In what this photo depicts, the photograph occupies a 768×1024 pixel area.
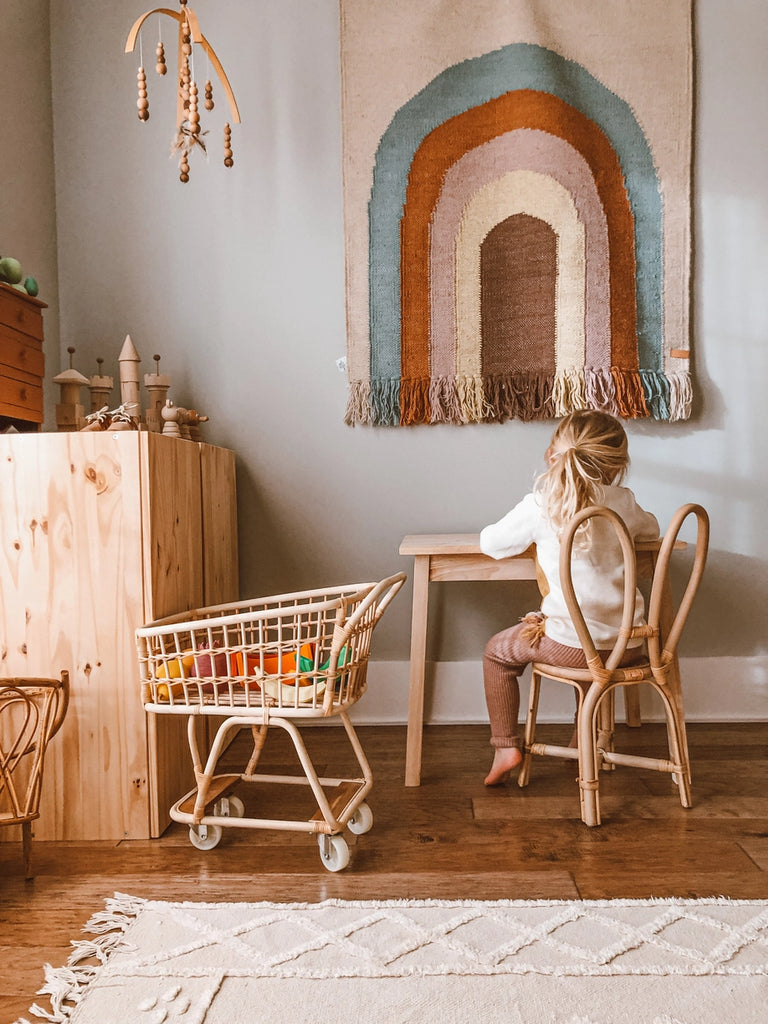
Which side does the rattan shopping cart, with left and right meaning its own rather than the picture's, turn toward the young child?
back

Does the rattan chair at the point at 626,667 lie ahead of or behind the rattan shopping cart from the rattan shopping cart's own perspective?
behind

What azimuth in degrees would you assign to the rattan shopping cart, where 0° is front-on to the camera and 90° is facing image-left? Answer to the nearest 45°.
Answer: approximately 90°

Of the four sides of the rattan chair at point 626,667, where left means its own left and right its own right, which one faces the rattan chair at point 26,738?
left

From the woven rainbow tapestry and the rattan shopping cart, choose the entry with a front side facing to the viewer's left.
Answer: the rattan shopping cart

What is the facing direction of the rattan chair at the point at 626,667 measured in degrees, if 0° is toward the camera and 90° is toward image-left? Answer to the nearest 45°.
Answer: approximately 135°

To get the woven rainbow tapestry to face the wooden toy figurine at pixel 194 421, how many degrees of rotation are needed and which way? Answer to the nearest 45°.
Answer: approximately 90° to its right

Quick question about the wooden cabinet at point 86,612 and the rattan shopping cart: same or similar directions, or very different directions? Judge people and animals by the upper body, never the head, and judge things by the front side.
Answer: very different directions

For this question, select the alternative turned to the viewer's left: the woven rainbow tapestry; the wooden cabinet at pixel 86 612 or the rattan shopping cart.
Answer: the rattan shopping cart
